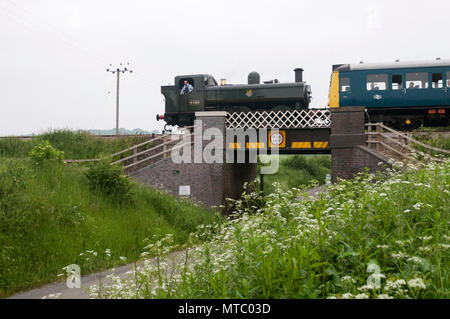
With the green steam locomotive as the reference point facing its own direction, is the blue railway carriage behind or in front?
in front

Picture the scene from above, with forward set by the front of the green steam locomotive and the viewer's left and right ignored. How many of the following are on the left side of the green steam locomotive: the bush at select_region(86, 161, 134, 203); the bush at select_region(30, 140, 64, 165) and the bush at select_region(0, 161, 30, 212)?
0

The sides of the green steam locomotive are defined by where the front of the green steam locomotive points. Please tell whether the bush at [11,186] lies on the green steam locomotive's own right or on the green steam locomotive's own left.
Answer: on the green steam locomotive's own right

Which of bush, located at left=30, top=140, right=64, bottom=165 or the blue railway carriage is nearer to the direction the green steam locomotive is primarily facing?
the blue railway carriage

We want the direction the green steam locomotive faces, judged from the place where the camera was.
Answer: facing to the right of the viewer

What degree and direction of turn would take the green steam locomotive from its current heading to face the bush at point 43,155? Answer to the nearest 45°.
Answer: approximately 135° to its right

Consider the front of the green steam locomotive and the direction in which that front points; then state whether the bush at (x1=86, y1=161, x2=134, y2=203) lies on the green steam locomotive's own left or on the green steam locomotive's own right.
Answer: on the green steam locomotive's own right
